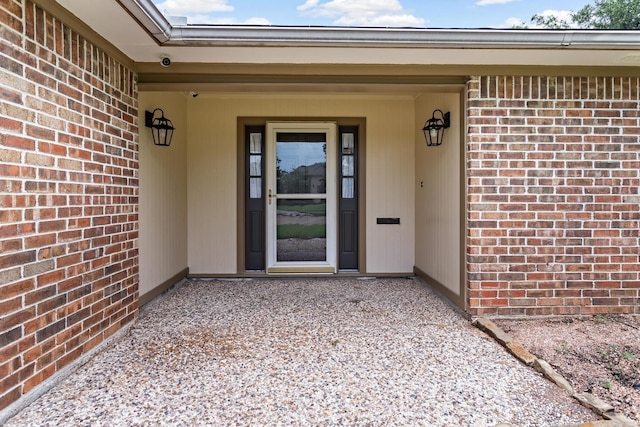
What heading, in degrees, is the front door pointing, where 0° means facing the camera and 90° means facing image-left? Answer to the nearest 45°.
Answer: approximately 0°

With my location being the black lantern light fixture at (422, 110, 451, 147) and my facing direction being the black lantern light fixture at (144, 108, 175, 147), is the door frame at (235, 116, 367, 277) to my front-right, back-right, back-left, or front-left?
front-right

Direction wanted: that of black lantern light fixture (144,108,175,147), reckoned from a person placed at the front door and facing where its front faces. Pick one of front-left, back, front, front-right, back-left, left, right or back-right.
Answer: front-right

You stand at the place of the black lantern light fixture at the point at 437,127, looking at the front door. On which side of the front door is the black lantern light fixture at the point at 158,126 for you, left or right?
left

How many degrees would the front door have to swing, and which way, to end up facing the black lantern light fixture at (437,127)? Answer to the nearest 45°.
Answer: approximately 45° to its left
